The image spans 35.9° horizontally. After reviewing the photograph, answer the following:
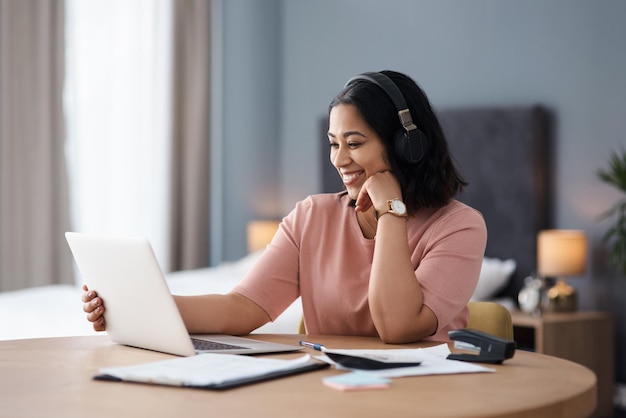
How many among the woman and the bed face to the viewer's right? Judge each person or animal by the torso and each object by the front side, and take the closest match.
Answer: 0

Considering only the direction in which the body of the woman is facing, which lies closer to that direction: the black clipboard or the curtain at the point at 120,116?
the black clipboard

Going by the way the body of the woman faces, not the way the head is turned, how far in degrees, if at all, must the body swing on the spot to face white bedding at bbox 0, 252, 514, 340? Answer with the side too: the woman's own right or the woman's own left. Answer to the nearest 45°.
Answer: approximately 90° to the woman's own right

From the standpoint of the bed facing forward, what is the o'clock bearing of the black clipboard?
The black clipboard is roughly at 11 o'clock from the bed.

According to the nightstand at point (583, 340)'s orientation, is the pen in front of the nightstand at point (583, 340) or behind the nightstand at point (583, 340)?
in front

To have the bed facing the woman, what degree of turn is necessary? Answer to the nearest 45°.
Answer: approximately 45° to its left

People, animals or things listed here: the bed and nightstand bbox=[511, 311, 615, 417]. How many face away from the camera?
0

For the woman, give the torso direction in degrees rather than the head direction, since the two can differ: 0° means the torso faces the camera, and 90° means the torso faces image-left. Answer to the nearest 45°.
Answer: approximately 45°

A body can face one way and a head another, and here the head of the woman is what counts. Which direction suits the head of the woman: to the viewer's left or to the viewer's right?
to the viewer's left

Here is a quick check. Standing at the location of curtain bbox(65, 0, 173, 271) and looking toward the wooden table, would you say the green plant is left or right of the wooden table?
left

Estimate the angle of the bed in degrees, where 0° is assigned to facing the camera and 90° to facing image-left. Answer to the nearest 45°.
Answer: approximately 45°
